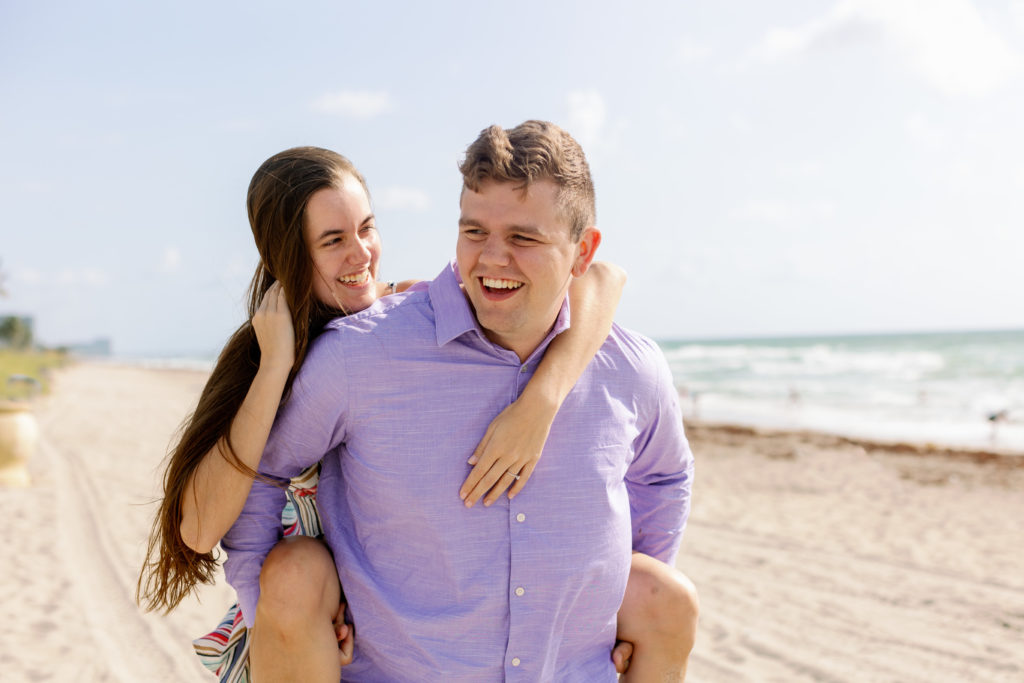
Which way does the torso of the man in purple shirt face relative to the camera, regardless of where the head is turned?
toward the camera

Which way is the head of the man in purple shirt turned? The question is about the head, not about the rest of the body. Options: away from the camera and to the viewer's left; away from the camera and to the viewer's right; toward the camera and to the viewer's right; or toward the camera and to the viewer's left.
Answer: toward the camera and to the viewer's left

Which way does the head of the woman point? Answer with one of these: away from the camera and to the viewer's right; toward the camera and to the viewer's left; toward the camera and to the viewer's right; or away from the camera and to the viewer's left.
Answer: toward the camera and to the viewer's right
